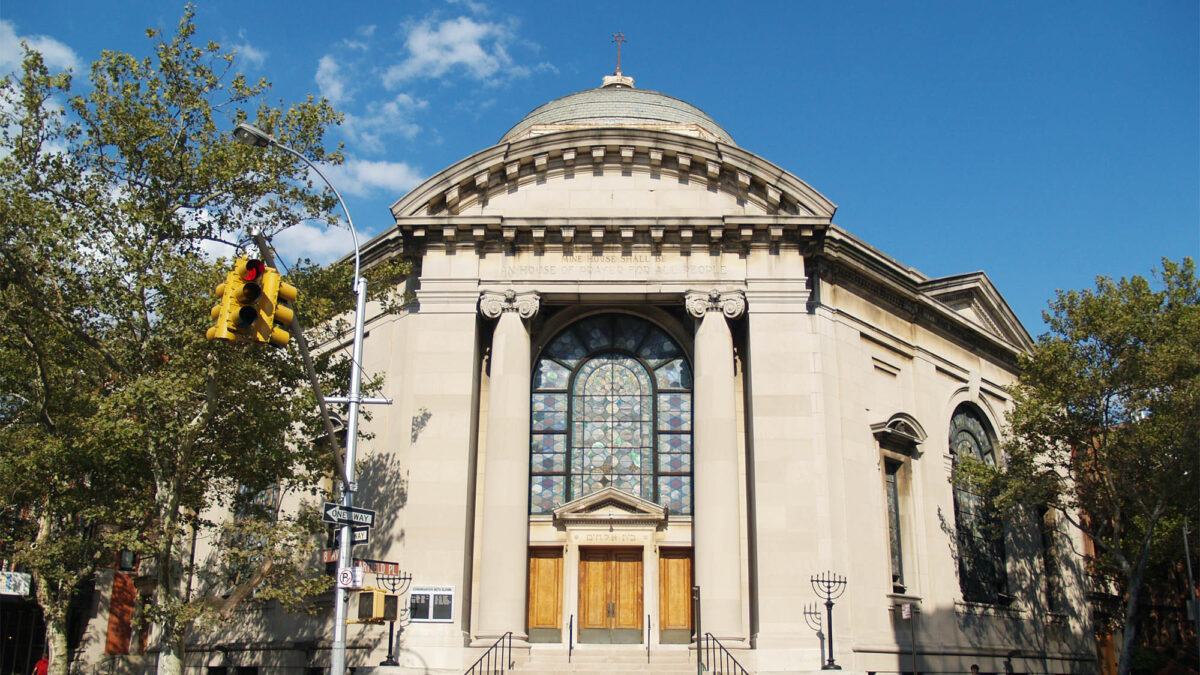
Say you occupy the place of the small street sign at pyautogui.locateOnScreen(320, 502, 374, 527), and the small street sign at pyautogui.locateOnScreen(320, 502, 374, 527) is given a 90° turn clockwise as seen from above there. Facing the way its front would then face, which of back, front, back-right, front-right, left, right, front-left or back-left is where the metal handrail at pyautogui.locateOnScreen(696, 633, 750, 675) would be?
back-right

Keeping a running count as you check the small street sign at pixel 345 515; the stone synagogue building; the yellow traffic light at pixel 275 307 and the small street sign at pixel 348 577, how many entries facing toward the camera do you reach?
3

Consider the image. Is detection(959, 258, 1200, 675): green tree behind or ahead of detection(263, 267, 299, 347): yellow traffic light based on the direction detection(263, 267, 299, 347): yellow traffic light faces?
ahead

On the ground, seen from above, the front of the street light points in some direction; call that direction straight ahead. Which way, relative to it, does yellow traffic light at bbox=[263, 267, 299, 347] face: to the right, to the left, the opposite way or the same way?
the opposite way

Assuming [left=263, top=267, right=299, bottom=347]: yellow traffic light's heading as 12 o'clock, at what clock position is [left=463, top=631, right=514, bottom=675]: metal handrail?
The metal handrail is roughly at 10 o'clock from the yellow traffic light.

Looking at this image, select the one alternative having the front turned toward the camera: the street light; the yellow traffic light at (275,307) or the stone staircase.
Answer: the stone staircase

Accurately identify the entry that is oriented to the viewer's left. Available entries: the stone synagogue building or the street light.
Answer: the street light

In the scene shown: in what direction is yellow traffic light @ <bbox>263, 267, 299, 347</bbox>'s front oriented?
to the viewer's right

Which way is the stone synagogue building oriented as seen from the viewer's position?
toward the camera

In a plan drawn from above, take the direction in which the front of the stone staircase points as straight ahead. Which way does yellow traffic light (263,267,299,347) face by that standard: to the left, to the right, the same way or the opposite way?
to the left

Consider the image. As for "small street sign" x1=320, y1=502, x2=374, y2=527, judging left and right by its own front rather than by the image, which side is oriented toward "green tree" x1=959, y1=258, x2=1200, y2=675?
left

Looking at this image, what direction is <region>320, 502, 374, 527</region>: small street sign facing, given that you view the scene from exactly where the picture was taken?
facing the viewer

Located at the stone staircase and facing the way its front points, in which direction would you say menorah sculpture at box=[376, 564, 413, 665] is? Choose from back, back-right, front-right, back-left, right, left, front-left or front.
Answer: right

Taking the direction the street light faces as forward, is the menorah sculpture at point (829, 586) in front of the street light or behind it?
behind

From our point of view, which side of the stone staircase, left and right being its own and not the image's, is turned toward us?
front
